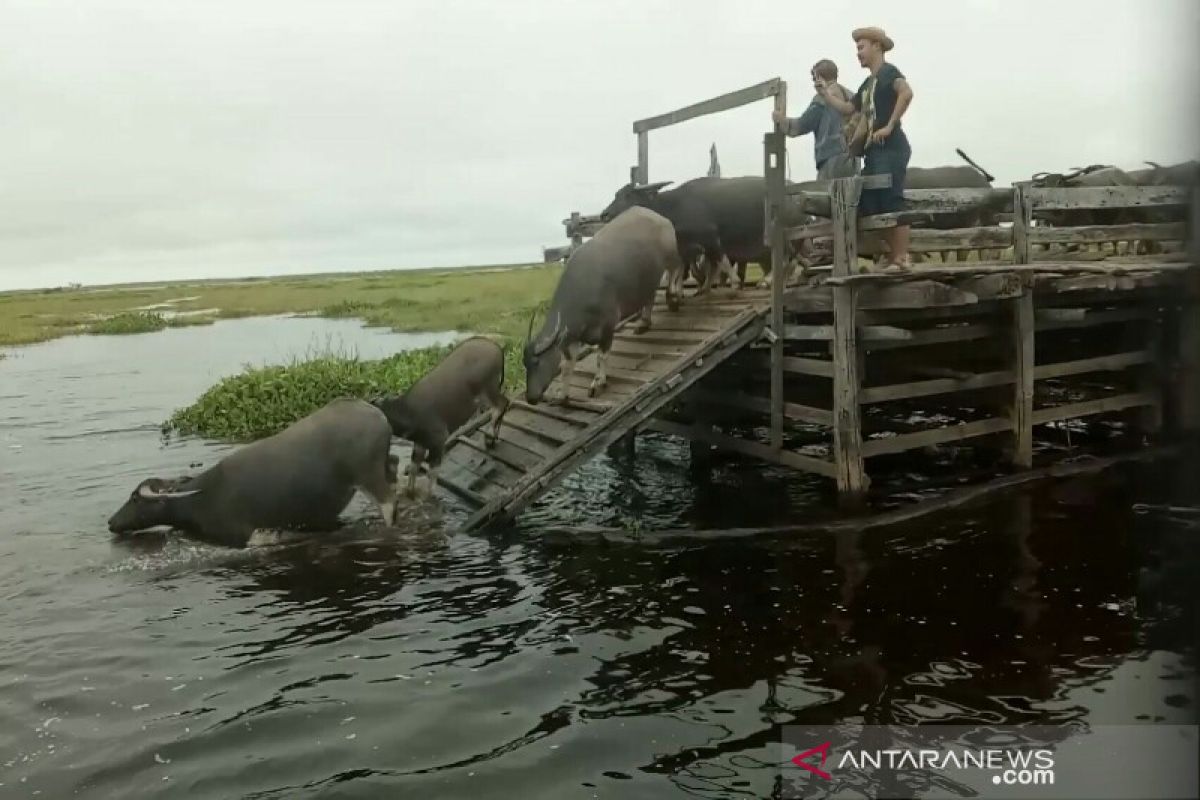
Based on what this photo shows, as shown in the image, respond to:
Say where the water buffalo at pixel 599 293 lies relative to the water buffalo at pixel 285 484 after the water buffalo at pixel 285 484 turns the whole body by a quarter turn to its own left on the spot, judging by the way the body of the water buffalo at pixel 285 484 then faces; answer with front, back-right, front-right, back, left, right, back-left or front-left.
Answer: left

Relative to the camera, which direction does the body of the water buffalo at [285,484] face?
to the viewer's left

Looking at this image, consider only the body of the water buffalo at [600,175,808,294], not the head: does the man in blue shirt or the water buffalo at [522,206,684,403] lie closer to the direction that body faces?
the water buffalo

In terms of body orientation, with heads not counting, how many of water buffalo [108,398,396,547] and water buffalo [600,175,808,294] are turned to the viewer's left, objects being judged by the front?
2

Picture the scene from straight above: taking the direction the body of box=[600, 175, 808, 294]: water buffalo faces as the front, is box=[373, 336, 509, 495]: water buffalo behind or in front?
in front

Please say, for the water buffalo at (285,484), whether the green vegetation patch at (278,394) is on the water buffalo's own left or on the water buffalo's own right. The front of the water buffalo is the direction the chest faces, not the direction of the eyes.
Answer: on the water buffalo's own right

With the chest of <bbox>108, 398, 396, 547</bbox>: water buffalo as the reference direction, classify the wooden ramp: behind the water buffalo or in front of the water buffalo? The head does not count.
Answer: behind

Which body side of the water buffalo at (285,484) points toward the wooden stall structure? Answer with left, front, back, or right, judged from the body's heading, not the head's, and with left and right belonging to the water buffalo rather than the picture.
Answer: back

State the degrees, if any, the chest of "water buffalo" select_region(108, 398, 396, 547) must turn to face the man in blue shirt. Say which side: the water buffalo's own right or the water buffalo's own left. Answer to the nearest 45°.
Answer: approximately 180°

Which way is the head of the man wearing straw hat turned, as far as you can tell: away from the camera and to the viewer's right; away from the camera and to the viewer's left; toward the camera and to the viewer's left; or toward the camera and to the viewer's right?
toward the camera and to the viewer's left

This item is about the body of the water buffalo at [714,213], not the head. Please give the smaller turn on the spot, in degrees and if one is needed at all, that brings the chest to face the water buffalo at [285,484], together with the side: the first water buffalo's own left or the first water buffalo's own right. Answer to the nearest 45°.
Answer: approximately 45° to the first water buffalo's own left

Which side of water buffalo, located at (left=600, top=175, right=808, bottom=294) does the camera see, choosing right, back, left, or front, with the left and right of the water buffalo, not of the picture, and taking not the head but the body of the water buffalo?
left
